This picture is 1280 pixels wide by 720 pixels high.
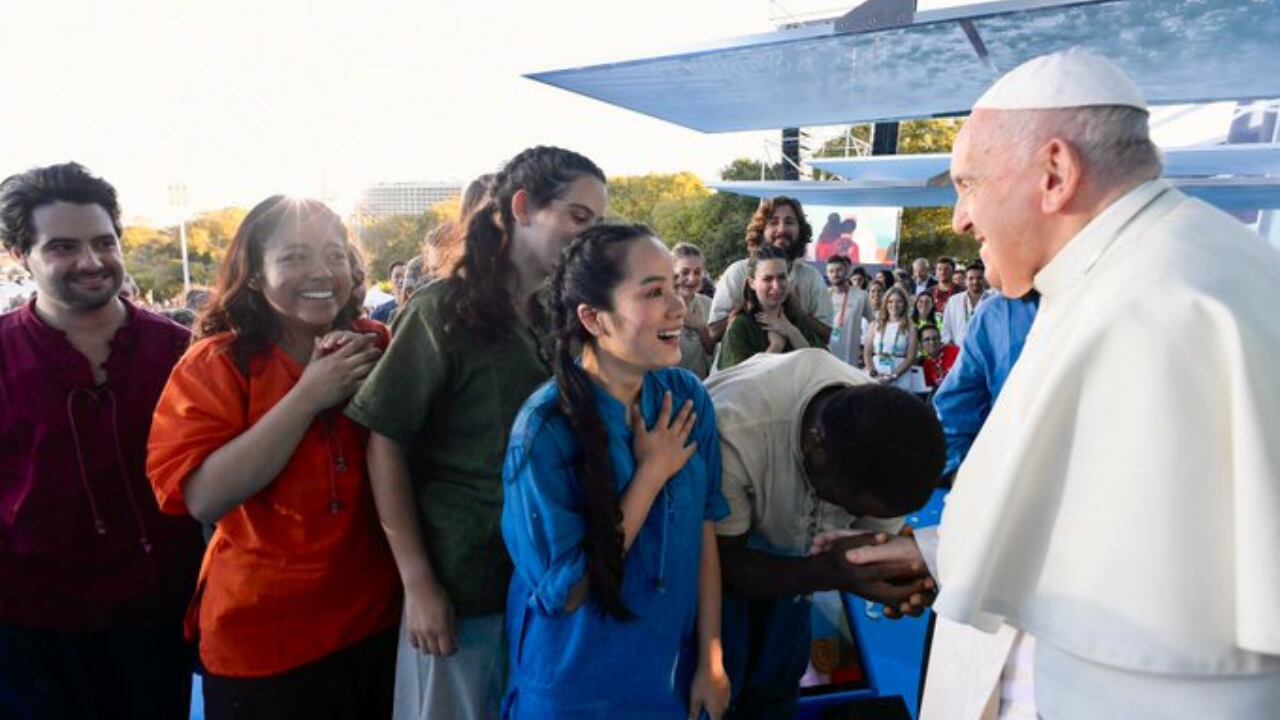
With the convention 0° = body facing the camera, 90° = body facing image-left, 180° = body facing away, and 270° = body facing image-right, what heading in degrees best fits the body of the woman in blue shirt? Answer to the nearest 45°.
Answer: approximately 315°

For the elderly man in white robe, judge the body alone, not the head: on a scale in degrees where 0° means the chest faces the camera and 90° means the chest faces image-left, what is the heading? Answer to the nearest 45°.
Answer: approximately 90°

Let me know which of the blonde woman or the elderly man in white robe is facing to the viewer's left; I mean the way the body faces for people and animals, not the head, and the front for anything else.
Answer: the elderly man in white robe

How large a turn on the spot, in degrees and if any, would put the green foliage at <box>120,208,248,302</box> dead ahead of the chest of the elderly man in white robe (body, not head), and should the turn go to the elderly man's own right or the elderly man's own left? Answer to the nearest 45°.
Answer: approximately 45° to the elderly man's own right

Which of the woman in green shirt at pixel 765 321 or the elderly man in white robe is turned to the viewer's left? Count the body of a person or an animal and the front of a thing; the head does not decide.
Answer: the elderly man in white robe

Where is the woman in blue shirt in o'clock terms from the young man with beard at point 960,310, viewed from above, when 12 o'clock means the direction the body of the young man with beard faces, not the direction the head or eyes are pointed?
The woman in blue shirt is roughly at 12 o'clock from the young man with beard.

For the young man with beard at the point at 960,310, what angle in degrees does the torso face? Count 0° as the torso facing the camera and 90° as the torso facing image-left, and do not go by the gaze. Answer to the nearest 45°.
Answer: approximately 0°
